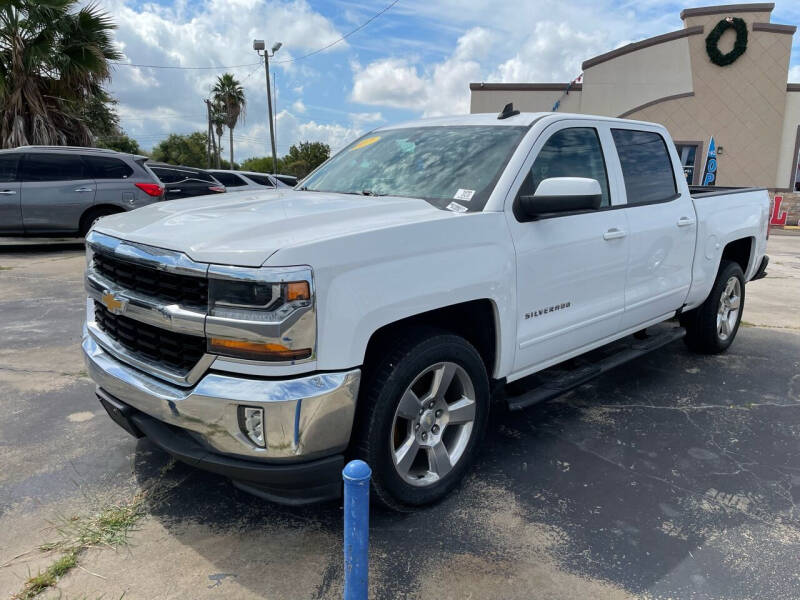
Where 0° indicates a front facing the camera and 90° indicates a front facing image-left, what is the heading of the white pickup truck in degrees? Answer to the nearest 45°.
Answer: approximately 45°

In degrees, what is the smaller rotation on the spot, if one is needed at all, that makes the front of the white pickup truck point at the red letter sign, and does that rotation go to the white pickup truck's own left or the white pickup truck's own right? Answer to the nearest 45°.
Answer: approximately 180°

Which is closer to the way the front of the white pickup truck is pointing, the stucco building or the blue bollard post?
the blue bollard post

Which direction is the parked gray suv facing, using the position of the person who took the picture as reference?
facing to the left of the viewer

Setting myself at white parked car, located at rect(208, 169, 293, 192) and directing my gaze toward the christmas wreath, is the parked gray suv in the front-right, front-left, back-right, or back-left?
back-right

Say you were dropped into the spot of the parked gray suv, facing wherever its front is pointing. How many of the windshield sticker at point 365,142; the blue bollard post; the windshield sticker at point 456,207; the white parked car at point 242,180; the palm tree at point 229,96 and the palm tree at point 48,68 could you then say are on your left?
3

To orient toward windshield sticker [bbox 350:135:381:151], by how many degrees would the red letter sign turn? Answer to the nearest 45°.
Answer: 0° — it already faces it

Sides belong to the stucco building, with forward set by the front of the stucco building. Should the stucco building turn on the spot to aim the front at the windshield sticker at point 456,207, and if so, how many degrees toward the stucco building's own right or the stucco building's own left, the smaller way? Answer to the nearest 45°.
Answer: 0° — it already faces it
